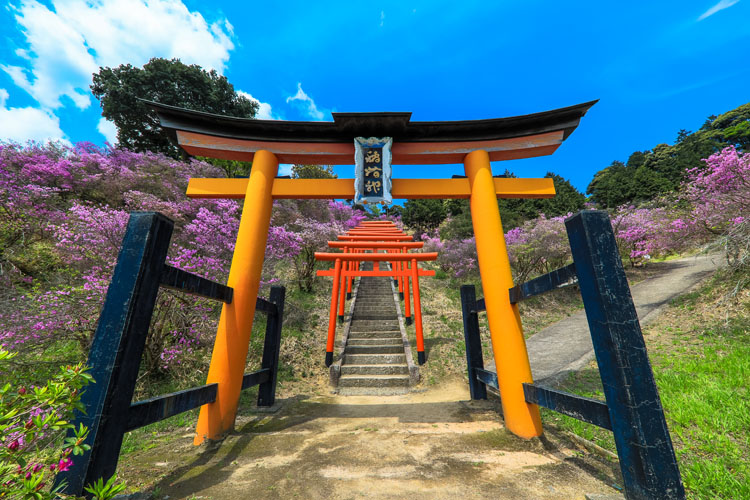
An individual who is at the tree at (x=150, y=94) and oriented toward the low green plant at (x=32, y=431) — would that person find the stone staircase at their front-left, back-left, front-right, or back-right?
front-left

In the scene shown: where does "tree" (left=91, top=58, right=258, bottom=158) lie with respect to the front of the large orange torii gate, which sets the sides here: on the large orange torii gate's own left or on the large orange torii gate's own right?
on the large orange torii gate's own right

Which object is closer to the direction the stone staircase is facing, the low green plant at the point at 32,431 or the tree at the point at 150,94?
the low green plant

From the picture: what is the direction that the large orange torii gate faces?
toward the camera

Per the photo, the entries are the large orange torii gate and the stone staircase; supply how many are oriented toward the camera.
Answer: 2

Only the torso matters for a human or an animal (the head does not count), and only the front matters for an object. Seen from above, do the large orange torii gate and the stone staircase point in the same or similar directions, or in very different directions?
same or similar directions

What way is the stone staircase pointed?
toward the camera

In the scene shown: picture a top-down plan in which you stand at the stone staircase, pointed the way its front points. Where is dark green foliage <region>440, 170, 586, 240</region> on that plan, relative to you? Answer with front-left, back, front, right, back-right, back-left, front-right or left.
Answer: back-left

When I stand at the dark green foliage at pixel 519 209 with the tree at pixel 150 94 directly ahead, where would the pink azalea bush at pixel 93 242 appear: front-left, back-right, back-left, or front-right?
front-left

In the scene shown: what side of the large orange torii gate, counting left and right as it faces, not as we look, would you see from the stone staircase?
back

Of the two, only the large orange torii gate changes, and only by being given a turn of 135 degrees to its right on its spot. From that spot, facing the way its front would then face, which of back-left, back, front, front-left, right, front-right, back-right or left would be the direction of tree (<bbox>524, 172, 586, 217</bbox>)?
right

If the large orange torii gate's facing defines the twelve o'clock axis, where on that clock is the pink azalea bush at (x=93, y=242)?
The pink azalea bush is roughly at 4 o'clock from the large orange torii gate.

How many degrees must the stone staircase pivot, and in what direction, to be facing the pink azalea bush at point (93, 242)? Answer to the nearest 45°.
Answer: approximately 90° to its right
